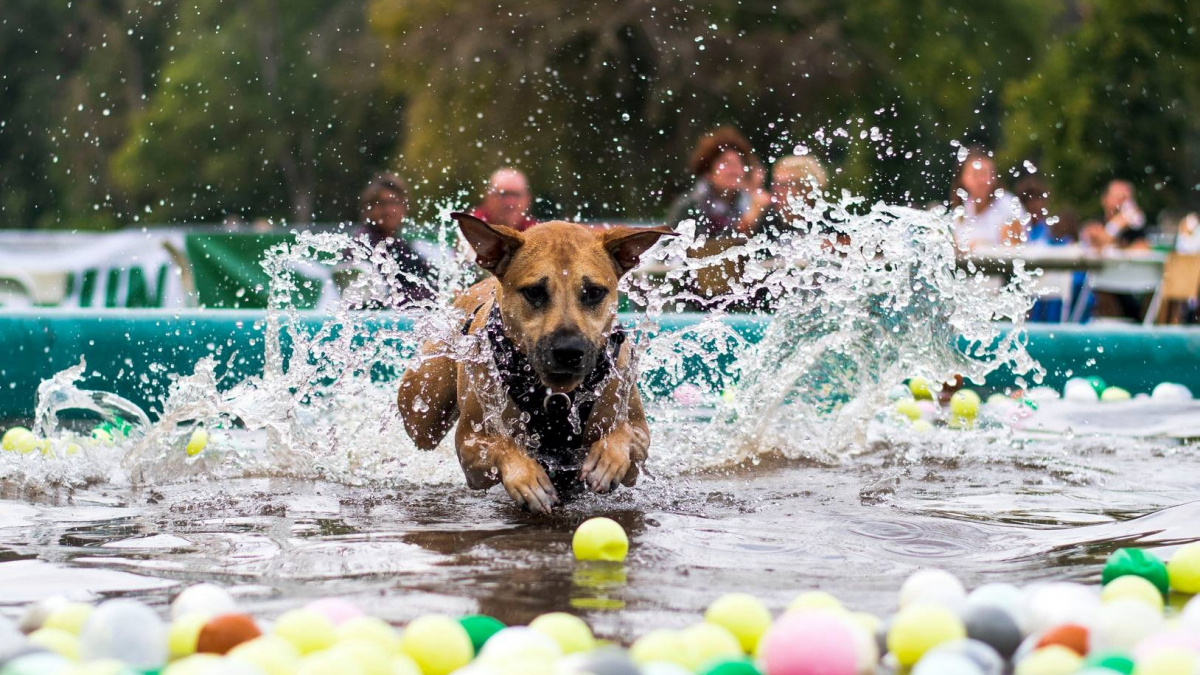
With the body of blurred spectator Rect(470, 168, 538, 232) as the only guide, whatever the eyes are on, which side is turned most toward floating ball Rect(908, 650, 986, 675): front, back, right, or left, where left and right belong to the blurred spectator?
front

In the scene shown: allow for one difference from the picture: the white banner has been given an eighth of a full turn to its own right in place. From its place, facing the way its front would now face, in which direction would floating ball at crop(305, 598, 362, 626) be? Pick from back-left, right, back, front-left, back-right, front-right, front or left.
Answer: front-left

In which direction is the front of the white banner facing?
toward the camera

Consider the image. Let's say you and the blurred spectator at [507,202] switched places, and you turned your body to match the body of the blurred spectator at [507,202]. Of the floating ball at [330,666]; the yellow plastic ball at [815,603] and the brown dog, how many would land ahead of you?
3

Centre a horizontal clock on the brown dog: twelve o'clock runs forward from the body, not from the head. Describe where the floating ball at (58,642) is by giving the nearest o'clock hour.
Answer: The floating ball is roughly at 1 o'clock from the brown dog.

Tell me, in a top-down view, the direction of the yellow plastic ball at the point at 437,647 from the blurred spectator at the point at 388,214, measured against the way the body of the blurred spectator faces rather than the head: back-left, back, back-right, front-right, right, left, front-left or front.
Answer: front

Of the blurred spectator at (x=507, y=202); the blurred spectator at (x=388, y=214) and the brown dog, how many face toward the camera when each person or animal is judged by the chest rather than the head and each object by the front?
3

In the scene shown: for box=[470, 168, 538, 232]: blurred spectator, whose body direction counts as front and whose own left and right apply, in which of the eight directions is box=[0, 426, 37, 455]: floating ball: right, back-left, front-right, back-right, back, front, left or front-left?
front-right

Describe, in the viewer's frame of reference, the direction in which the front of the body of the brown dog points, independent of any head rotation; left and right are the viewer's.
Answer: facing the viewer

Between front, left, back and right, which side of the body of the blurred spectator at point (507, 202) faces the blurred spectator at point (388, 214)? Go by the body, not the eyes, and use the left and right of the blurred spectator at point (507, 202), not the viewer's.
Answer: right

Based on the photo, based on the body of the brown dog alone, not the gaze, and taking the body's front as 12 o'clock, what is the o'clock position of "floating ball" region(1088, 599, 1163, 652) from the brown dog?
The floating ball is roughly at 11 o'clock from the brown dog.

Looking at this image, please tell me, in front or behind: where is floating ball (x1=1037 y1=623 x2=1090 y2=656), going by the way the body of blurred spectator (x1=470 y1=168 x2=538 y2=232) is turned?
in front

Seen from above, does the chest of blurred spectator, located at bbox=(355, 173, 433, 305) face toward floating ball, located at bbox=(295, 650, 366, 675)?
yes
